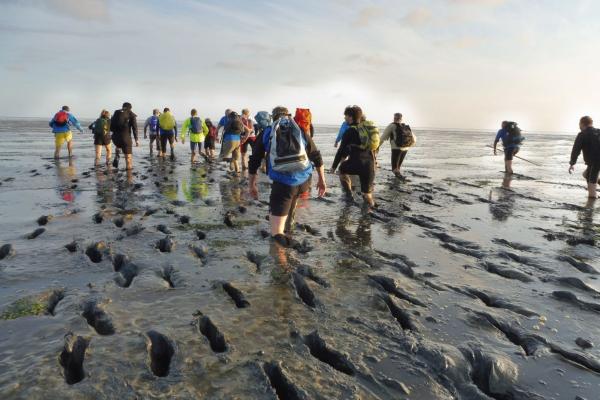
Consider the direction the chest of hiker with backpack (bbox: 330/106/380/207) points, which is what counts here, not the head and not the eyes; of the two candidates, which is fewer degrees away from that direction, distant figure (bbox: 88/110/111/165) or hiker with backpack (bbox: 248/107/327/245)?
the distant figure

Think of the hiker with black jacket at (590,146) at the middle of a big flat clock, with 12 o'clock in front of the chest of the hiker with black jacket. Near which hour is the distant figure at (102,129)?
The distant figure is roughly at 10 o'clock from the hiker with black jacket.

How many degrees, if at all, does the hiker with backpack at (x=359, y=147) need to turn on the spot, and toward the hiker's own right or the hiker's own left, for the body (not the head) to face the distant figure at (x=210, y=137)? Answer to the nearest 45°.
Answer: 0° — they already face them

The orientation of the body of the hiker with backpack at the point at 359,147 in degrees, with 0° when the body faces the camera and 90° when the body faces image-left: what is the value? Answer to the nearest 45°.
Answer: approximately 135°

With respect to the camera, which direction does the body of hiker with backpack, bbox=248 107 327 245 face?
away from the camera

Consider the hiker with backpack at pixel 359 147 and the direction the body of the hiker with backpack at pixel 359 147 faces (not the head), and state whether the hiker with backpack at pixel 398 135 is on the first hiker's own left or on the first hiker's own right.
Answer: on the first hiker's own right

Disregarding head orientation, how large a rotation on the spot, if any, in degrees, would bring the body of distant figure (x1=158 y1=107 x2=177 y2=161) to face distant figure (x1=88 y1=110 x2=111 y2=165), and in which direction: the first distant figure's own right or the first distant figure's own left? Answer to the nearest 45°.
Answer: approximately 135° to the first distant figure's own left

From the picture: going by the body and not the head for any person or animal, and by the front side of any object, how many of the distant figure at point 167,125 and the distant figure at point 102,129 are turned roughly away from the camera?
2

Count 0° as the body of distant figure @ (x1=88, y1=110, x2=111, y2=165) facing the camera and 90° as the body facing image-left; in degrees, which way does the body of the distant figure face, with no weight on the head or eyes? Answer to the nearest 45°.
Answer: approximately 180°

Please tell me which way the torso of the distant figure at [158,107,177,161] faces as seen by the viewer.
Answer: away from the camera
